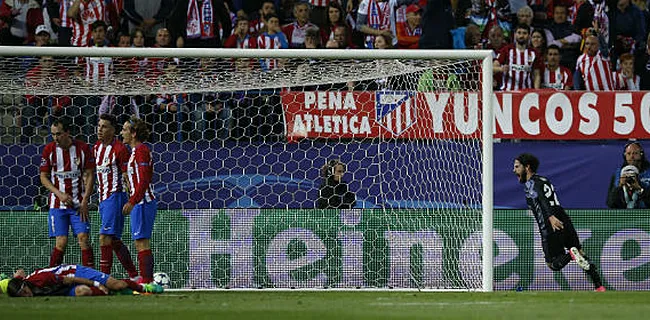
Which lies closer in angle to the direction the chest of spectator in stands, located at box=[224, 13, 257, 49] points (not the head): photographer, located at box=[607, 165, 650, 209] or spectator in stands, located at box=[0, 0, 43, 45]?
the photographer

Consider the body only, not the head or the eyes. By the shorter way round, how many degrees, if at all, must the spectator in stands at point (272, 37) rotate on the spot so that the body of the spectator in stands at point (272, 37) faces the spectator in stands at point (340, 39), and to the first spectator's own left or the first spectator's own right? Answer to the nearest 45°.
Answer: approximately 90° to the first spectator's own left

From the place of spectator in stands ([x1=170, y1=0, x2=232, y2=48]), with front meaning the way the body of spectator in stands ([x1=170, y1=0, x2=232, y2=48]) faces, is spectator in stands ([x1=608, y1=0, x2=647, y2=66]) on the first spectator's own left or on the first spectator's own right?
on the first spectator's own left

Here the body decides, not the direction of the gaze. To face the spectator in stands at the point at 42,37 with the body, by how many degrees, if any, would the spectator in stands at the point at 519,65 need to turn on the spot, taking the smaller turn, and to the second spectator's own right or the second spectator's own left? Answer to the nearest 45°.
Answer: approximately 90° to the second spectator's own right

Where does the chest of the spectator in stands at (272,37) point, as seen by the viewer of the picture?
toward the camera

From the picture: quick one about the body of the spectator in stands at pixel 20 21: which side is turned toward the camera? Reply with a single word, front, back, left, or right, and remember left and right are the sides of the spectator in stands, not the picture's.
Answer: front

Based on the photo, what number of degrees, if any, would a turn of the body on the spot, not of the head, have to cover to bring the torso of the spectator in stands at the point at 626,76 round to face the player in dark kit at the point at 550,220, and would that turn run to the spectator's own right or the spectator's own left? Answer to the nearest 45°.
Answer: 0° — they already face them

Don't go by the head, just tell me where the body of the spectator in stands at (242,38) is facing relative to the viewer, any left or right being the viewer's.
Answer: facing the viewer

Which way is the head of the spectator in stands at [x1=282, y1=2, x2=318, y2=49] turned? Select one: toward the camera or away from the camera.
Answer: toward the camera

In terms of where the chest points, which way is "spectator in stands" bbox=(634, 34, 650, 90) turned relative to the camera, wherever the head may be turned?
toward the camera

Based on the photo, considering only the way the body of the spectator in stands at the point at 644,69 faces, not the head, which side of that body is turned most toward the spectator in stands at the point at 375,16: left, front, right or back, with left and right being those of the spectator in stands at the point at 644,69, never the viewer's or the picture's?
right

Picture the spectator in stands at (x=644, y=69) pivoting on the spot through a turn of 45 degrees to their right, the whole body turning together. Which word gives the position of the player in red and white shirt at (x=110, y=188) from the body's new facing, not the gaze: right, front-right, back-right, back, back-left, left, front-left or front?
front

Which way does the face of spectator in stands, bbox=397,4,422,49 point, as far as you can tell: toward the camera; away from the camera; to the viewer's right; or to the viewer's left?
toward the camera

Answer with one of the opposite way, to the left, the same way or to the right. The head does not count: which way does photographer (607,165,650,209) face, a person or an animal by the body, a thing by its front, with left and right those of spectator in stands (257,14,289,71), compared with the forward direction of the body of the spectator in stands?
the same way

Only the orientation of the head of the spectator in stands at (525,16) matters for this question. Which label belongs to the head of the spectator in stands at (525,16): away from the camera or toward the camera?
toward the camera
